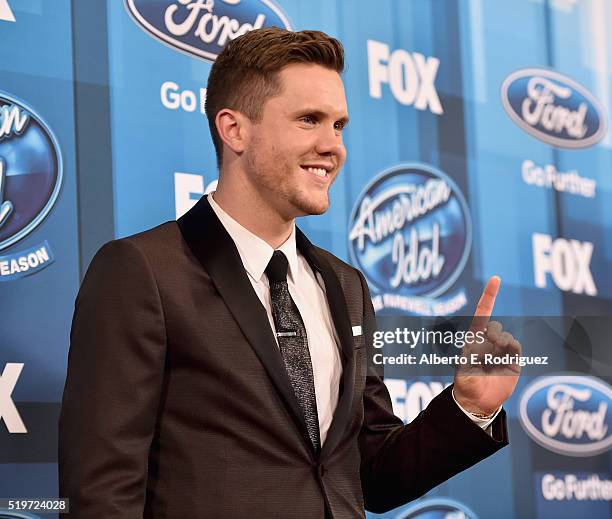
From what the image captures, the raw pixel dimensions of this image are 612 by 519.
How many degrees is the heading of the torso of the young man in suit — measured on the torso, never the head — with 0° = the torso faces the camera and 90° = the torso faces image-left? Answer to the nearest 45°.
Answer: approximately 315°
